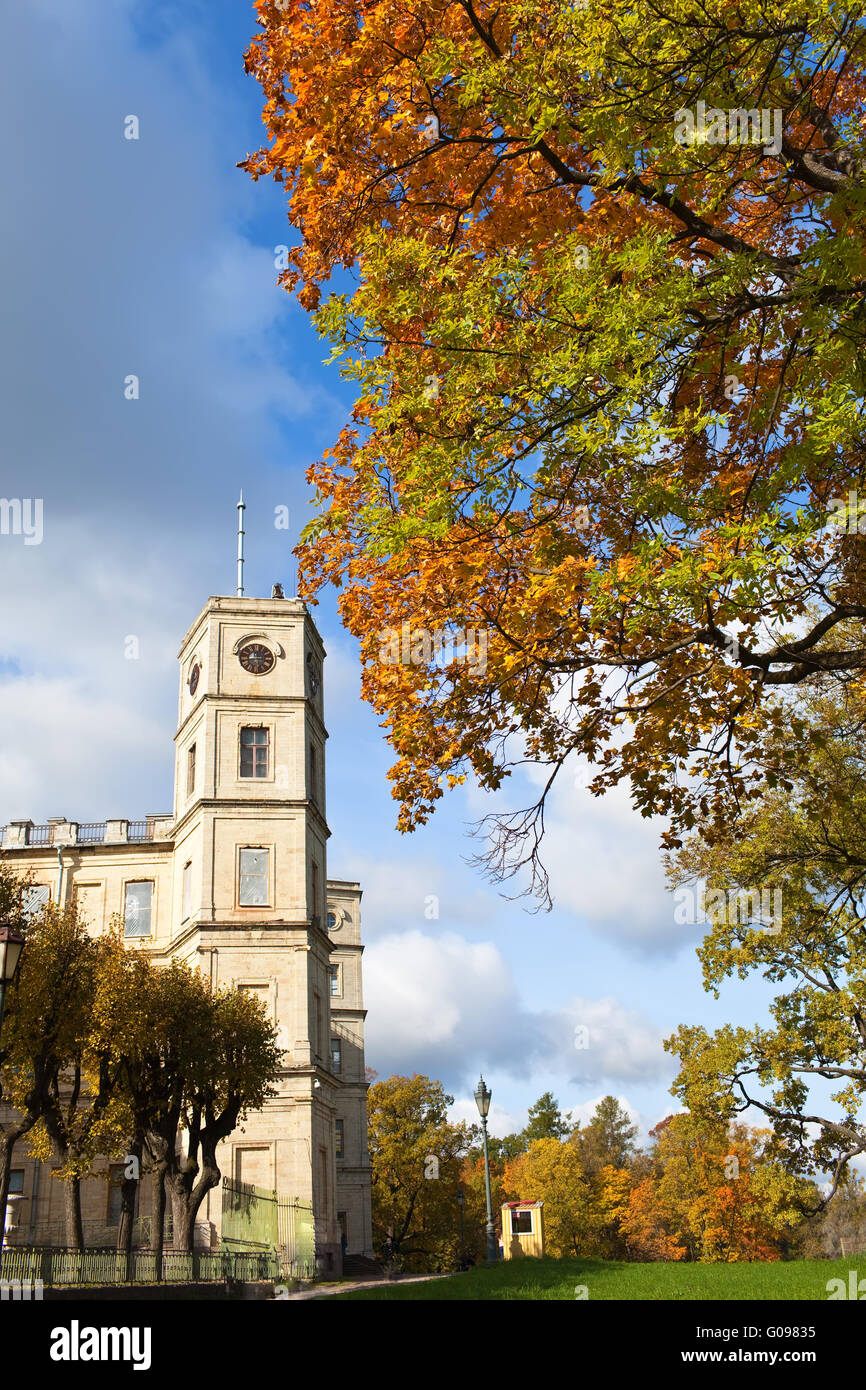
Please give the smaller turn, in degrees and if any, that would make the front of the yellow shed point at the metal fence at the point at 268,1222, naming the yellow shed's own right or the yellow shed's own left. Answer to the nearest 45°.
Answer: approximately 45° to the yellow shed's own right

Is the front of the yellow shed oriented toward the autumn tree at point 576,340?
yes

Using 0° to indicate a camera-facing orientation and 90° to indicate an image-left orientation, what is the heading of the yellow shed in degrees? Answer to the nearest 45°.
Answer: approximately 0°

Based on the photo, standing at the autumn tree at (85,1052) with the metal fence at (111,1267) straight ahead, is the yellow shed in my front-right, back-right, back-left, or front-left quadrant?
back-left
